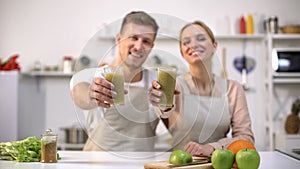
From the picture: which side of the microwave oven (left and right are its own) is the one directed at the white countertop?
front

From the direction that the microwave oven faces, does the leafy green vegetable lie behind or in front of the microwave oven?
in front

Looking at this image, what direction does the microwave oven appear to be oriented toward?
toward the camera

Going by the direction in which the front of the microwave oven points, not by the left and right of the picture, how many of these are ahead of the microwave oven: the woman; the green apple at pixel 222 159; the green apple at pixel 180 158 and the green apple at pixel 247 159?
4

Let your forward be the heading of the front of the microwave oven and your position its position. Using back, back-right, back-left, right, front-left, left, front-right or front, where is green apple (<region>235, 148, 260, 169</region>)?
front

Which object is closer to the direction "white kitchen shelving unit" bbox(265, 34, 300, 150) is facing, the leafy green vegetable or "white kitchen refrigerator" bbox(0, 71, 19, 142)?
the leafy green vegetable

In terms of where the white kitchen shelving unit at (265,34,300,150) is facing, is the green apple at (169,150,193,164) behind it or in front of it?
in front

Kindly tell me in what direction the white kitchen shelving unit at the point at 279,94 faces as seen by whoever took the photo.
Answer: facing the viewer

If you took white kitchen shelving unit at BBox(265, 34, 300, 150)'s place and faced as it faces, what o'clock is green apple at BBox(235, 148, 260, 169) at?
The green apple is roughly at 12 o'clock from the white kitchen shelving unit.

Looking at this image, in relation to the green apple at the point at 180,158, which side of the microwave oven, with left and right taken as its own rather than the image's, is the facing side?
front

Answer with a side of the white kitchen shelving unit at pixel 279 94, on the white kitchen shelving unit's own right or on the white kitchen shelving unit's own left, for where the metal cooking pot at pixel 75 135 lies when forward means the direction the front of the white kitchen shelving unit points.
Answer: on the white kitchen shelving unit's own right
